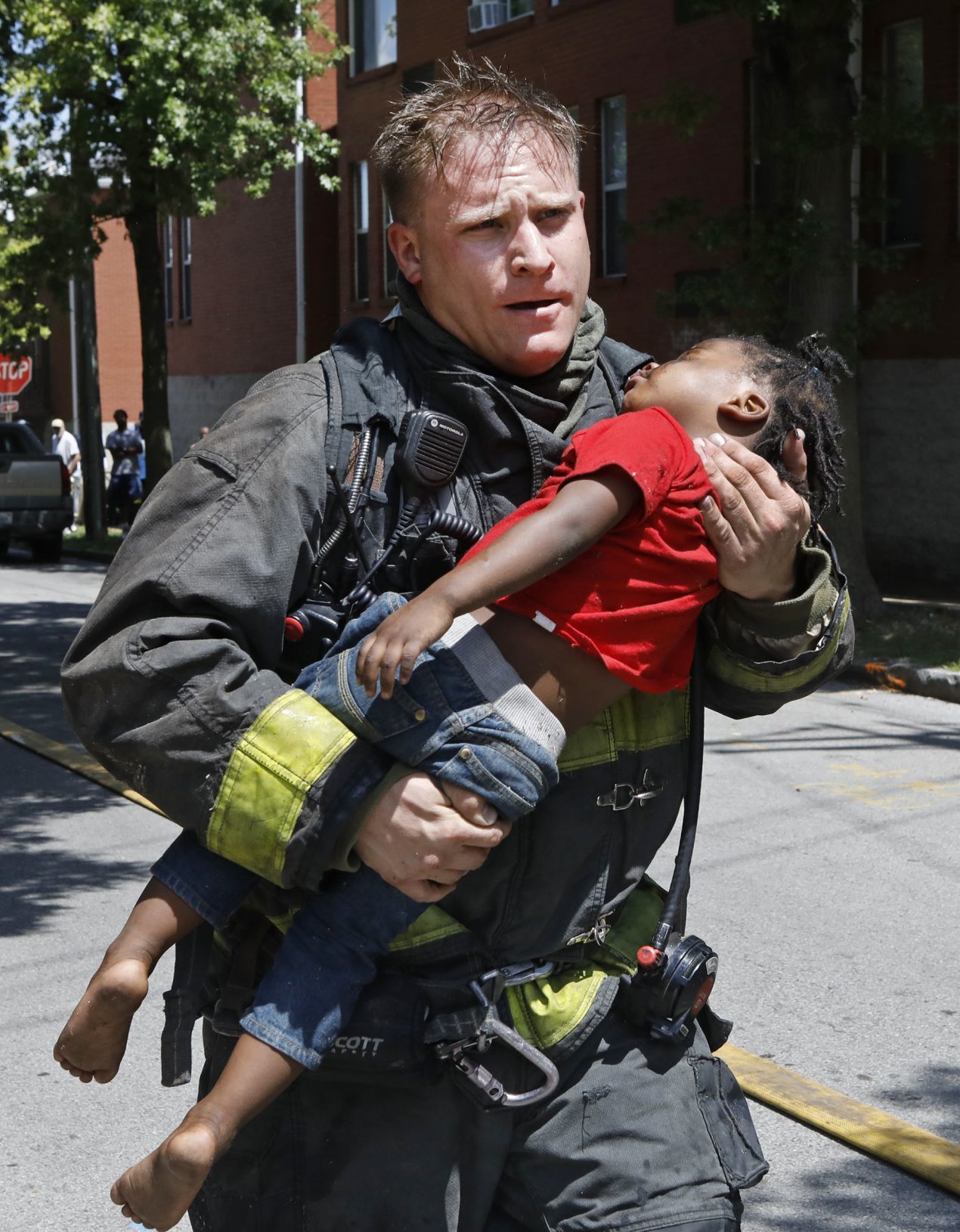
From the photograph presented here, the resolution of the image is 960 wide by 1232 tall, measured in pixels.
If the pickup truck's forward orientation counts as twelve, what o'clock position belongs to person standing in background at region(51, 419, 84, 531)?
The person standing in background is roughly at 12 o'clock from the pickup truck.

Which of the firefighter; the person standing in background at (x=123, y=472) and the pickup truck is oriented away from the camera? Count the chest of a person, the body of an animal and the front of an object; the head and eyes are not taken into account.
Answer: the pickup truck

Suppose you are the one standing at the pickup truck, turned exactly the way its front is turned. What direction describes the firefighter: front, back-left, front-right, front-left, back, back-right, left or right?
back

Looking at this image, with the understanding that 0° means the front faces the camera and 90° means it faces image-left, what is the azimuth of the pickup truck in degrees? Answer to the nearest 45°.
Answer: approximately 180°

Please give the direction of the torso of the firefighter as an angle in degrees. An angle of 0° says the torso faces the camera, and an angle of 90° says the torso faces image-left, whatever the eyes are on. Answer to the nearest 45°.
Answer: approximately 315°

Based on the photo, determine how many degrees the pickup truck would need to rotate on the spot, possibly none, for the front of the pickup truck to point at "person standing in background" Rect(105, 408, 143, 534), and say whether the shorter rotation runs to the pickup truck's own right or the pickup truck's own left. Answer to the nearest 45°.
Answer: approximately 90° to the pickup truck's own right

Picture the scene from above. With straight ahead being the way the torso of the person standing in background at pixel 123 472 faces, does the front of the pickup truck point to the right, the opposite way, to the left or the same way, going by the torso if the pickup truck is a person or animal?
the opposite way

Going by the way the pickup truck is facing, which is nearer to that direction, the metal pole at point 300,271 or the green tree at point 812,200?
the metal pole

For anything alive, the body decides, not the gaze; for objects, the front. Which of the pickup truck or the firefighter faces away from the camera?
the pickup truck
